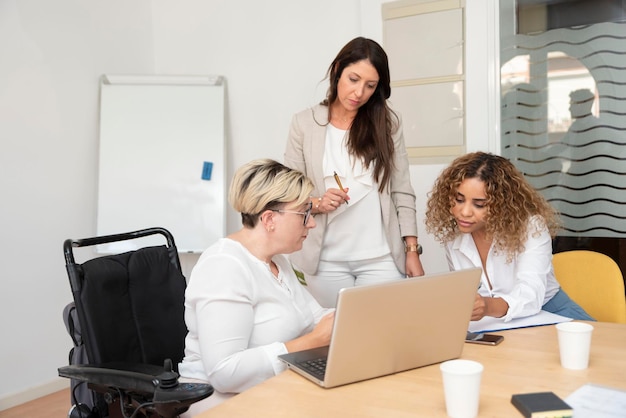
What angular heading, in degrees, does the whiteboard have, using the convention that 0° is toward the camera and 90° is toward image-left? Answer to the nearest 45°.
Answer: approximately 0°

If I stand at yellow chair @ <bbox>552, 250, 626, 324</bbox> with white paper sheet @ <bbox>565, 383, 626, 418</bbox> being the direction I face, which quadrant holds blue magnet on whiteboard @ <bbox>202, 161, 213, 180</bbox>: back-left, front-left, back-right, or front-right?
back-right

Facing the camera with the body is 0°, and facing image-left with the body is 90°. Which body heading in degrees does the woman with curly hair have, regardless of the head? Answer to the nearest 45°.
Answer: approximately 45°

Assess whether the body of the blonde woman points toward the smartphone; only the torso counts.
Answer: yes

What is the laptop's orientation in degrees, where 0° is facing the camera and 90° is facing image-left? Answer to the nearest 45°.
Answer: approximately 135°

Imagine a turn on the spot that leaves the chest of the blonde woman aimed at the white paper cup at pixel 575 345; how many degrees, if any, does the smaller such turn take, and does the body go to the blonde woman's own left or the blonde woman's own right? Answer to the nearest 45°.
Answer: approximately 45° to the blonde woman's own right

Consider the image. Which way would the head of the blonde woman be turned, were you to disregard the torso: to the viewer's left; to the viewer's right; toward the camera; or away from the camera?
to the viewer's right

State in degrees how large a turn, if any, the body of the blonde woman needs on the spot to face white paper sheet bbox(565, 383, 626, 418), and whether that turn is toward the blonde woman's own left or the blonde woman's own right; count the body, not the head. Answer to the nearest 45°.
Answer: approximately 45° to the blonde woman's own right

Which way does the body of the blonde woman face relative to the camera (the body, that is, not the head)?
to the viewer's right
